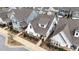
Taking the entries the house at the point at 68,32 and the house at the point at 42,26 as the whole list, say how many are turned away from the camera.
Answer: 0

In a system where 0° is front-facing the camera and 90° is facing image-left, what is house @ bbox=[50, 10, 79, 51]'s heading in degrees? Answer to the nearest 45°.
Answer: approximately 45°

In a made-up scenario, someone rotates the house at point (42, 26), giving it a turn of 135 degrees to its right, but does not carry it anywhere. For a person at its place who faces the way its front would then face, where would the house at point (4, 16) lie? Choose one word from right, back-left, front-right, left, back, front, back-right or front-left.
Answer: left

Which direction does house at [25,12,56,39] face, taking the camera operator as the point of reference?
facing the viewer and to the left of the viewer

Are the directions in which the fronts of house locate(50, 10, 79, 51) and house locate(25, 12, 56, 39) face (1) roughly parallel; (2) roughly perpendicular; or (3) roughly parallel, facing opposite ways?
roughly parallel

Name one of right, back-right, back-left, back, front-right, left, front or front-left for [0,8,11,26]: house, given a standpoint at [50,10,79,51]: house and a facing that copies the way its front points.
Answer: front-right
